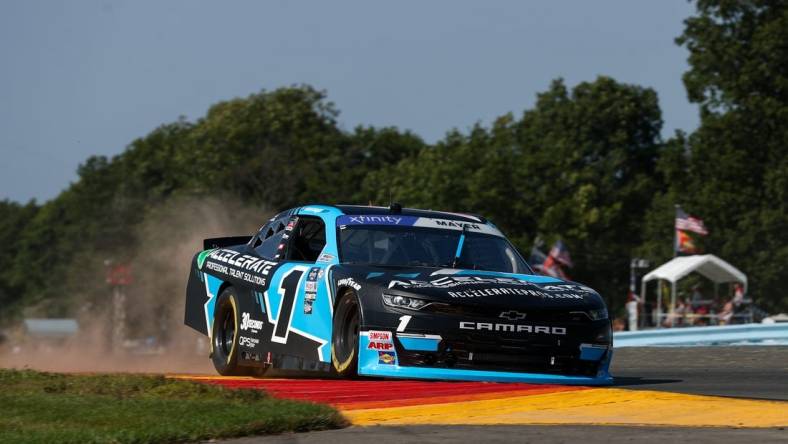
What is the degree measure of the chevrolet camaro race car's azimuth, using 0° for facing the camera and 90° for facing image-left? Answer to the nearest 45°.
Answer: approximately 315°

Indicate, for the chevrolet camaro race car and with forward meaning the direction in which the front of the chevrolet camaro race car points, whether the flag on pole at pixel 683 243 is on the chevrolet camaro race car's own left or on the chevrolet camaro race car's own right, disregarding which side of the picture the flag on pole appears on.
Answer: on the chevrolet camaro race car's own left

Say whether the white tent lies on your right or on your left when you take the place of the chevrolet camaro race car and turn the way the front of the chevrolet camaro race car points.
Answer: on your left

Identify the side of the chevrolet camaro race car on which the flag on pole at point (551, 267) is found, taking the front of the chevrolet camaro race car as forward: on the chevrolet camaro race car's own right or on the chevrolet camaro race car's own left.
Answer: on the chevrolet camaro race car's own left

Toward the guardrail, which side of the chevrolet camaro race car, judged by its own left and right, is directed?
left
